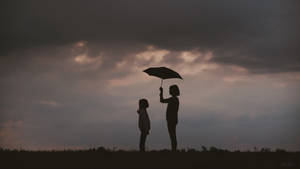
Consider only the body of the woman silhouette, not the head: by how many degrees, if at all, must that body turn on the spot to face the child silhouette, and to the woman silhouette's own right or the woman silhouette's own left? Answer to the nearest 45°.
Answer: approximately 45° to the woman silhouette's own right

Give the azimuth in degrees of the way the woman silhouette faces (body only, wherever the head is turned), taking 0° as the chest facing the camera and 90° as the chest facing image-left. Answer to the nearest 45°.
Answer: approximately 90°
